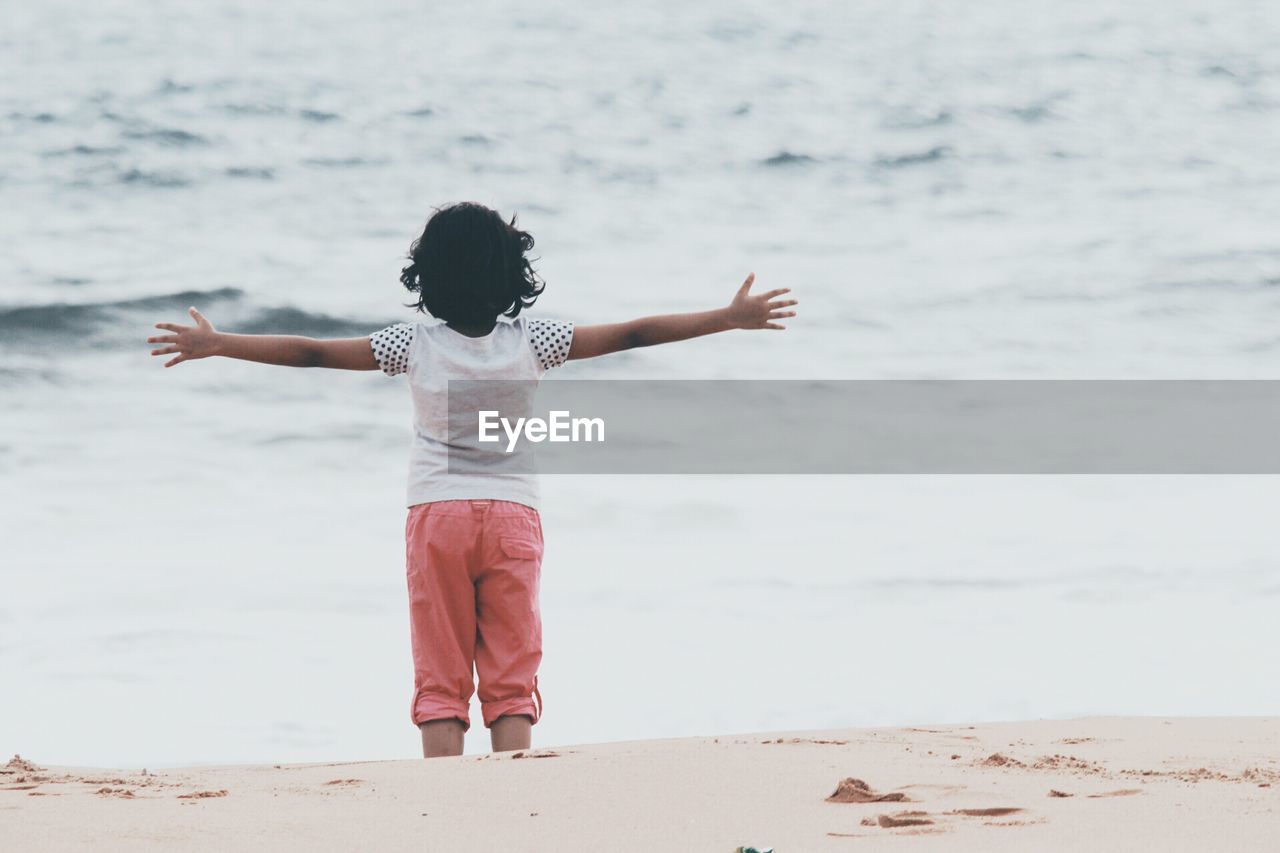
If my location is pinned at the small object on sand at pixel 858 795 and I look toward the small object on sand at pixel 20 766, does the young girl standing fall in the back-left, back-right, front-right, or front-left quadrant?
front-right

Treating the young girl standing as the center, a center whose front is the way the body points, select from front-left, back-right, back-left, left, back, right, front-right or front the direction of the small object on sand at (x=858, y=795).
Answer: back-right

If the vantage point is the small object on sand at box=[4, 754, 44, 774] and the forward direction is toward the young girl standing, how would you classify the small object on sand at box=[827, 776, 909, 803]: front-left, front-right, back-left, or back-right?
front-right

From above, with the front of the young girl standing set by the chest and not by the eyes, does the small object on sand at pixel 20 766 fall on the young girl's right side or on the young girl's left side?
on the young girl's left side

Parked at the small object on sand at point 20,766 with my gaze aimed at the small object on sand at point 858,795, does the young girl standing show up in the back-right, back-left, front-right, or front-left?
front-left

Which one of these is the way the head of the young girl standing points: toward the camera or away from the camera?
away from the camera

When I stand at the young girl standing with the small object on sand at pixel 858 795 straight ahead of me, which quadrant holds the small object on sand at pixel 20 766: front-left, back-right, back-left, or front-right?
back-right

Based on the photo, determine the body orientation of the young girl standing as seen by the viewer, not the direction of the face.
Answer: away from the camera
